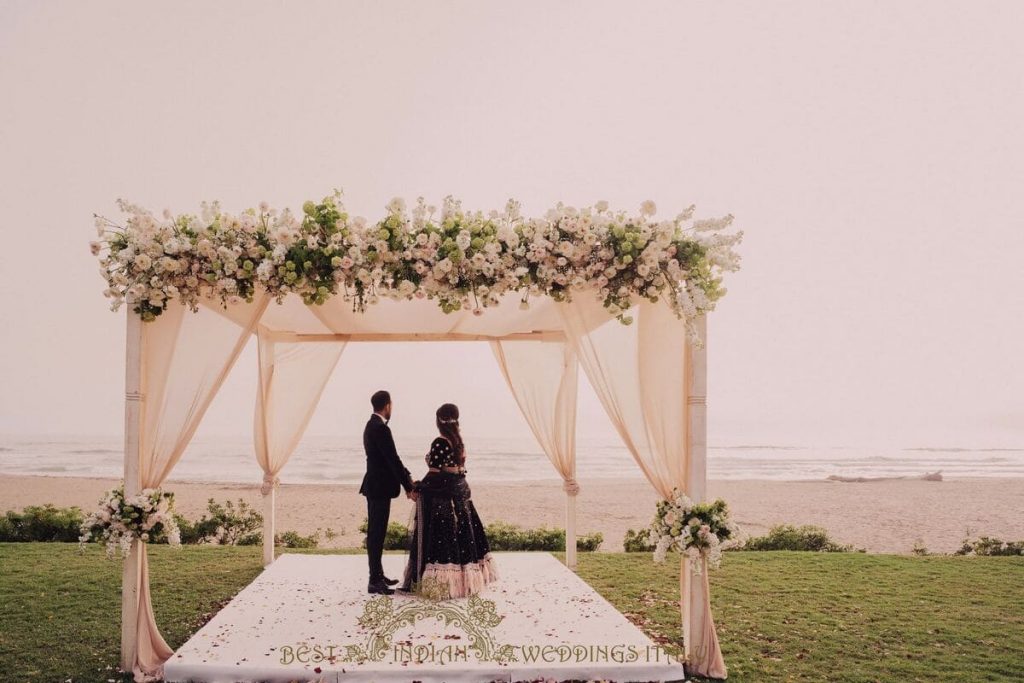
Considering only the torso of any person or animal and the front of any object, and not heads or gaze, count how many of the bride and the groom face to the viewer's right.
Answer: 1

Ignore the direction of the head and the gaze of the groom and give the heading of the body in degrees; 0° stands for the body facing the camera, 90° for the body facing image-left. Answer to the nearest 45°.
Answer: approximately 270°

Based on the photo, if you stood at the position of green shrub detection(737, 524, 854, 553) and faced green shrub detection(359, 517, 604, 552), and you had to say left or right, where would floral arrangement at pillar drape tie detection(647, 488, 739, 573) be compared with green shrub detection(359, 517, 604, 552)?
left

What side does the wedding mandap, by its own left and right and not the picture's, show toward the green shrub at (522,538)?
back

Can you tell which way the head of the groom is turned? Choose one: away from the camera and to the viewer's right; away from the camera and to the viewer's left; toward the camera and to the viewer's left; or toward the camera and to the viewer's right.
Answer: away from the camera and to the viewer's right

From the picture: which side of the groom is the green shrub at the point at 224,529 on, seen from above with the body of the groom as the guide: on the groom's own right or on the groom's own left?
on the groom's own left

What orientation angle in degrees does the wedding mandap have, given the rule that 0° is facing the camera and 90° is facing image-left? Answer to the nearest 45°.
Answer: approximately 0°

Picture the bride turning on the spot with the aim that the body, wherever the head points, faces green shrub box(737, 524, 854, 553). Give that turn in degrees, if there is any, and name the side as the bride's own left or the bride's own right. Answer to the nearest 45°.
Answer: approximately 90° to the bride's own right
